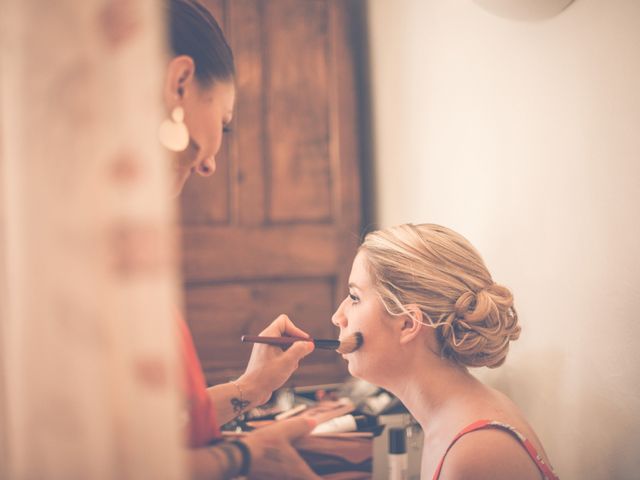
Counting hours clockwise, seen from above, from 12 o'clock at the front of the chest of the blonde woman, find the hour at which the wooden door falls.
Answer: The wooden door is roughly at 2 o'clock from the blonde woman.

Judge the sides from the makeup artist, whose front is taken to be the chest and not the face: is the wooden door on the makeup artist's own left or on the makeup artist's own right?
on the makeup artist's own left

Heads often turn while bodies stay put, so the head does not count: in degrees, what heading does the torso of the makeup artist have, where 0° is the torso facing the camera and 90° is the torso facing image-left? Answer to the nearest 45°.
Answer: approximately 270°

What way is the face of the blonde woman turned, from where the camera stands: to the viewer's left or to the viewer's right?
to the viewer's left

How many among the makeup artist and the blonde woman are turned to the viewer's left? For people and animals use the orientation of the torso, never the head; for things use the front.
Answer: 1

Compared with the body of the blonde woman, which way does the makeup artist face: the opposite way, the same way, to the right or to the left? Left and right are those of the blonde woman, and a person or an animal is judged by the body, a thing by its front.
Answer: the opposite way

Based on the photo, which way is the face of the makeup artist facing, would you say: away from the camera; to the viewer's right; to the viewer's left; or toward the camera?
to the viewer's right

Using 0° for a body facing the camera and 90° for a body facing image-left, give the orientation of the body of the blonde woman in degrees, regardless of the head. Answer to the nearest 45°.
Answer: approximately 90°
